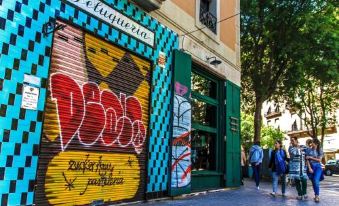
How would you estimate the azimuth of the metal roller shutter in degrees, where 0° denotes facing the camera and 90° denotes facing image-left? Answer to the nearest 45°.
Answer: approximately 315°

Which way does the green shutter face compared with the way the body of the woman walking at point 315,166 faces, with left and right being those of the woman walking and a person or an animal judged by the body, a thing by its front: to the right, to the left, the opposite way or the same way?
to the left

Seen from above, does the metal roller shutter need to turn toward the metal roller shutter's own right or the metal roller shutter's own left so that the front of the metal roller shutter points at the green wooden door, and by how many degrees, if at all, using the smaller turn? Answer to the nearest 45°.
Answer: approximately 90° to the metal roller shutter's own left

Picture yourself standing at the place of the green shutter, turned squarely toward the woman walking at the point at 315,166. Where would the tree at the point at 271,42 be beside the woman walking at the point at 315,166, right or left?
left

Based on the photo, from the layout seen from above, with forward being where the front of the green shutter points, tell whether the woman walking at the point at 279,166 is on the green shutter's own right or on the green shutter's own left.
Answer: on the green shutter's own left

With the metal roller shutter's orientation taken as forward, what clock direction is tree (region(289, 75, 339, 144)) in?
The tree is roughly at 9 o'clock from the metal roller shutter.

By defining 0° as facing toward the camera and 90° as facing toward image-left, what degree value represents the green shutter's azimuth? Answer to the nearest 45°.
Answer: approximately 315°

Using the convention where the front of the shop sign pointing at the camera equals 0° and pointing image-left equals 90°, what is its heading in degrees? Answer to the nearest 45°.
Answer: approximately 315°

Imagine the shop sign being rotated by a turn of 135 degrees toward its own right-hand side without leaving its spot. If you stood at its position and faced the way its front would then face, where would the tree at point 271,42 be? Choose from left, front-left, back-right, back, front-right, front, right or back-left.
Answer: back-right

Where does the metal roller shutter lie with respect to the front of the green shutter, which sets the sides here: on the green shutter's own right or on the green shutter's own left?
on the green shutter's own right

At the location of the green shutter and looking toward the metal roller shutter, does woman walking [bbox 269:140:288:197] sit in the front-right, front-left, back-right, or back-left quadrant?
back-left

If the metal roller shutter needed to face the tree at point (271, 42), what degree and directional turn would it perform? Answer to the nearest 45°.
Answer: approximately 90° to its left
